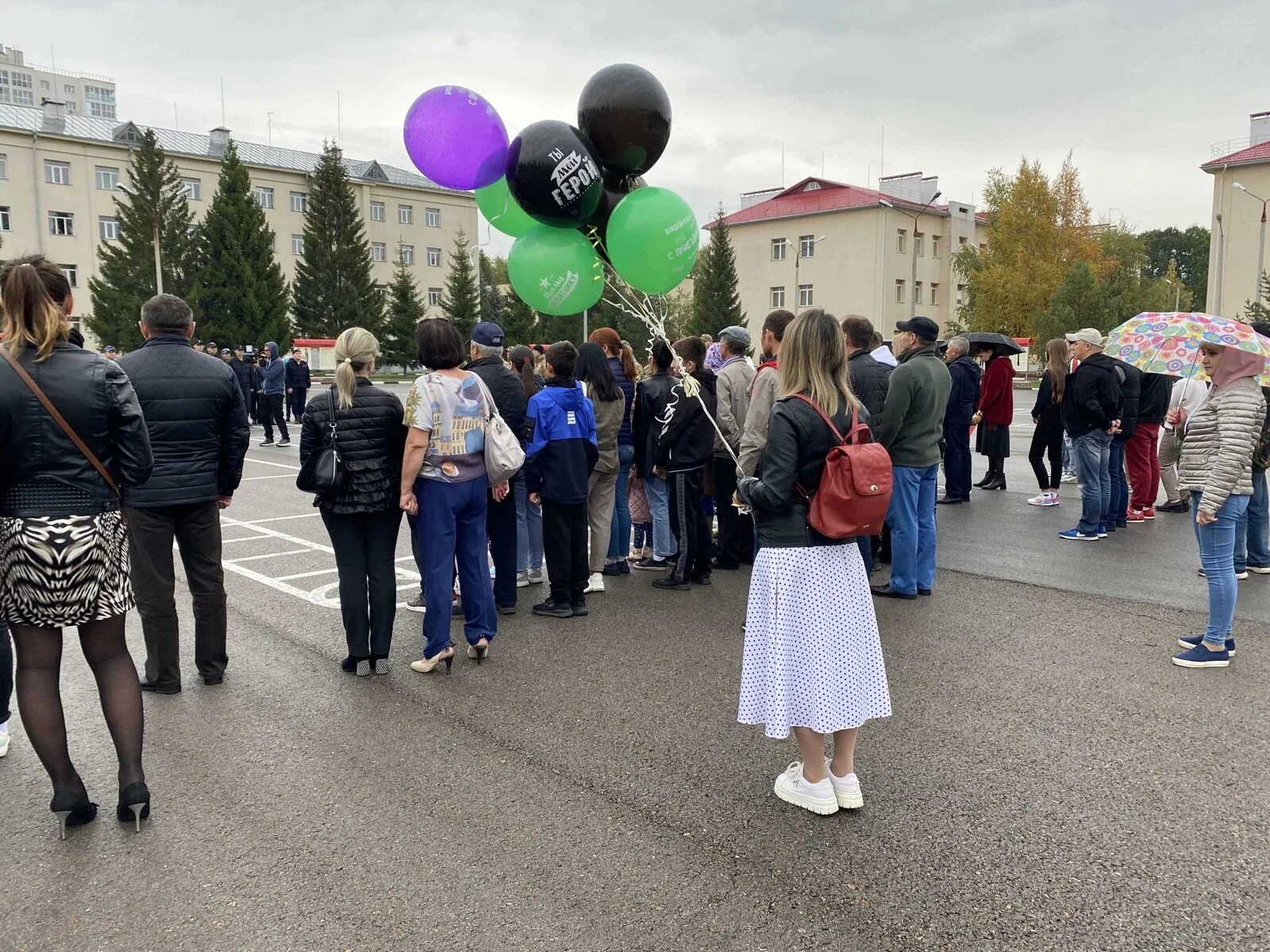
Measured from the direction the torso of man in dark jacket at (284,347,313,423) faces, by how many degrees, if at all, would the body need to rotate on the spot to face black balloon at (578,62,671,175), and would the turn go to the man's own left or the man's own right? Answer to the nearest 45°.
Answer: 0° — they already face it

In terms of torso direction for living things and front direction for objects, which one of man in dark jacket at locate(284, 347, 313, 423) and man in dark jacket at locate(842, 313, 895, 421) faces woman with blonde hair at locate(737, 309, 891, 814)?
man in dark jacket at locate(284, 347, 313, 423)

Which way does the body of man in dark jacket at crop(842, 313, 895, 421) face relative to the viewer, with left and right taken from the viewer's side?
facing away from the viewer and to the left of the viewer

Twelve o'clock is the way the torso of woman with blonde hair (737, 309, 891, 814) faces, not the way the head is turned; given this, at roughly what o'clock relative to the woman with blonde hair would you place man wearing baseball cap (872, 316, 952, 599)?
The man wearing baseball cap is roughly at 2 o'clock from the woman with blonde hair.

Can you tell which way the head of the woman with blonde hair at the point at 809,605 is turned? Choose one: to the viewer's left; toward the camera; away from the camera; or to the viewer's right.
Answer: away from the camera

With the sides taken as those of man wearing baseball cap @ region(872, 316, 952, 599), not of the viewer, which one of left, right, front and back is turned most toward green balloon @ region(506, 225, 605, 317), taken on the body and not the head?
left

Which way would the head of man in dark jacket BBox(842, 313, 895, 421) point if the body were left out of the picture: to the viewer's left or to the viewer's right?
to the viewer's left

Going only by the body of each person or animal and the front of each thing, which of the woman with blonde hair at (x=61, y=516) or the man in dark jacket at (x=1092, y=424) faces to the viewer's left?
the man in dark jacket

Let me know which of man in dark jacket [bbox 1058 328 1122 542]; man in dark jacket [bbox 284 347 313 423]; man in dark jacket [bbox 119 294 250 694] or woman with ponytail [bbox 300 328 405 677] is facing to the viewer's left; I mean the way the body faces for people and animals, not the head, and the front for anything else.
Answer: man in dark jacket [bbox 1058 328 1122 542]

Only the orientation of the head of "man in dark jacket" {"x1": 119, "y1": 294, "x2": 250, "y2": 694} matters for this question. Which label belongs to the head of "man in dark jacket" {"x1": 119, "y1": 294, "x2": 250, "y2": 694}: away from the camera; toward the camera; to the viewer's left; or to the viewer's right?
away from the camera
